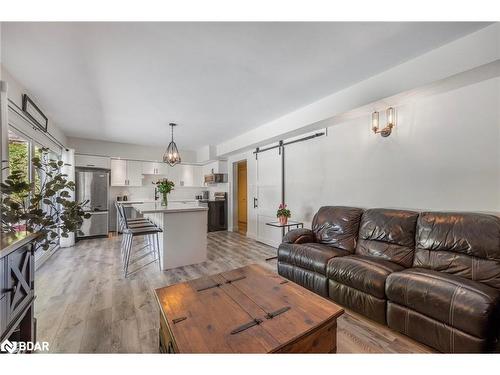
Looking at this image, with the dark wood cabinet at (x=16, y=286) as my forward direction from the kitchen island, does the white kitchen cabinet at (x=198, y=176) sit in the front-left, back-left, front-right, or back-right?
back-right

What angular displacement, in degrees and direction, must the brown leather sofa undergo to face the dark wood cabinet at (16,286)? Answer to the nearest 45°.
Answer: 0° — it already faces it

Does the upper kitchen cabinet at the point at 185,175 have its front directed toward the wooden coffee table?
yes

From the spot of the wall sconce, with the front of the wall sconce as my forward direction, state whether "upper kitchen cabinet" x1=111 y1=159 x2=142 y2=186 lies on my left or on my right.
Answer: on my right

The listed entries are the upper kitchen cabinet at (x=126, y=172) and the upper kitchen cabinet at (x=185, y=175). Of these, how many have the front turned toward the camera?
2

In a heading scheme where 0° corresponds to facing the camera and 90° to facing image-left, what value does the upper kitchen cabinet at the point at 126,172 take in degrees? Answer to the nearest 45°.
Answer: approximately 0°

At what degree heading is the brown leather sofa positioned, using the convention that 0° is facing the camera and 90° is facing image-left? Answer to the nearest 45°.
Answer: approximately 45°

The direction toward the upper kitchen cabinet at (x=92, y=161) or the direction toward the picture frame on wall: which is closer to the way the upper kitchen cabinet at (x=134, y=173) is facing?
the picture frame on wall

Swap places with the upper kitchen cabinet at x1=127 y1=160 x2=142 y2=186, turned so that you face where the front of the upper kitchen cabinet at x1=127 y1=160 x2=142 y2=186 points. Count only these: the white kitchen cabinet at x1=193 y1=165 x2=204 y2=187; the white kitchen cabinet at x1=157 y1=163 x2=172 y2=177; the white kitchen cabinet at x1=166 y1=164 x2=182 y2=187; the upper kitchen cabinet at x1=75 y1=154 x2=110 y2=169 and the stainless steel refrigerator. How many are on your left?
3

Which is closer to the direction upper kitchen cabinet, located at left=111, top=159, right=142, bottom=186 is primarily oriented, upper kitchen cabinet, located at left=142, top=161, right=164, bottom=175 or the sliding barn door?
the sliding barn door

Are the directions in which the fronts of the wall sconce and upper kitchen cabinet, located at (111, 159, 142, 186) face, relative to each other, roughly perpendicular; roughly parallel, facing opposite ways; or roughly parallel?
roughly perpendicular
